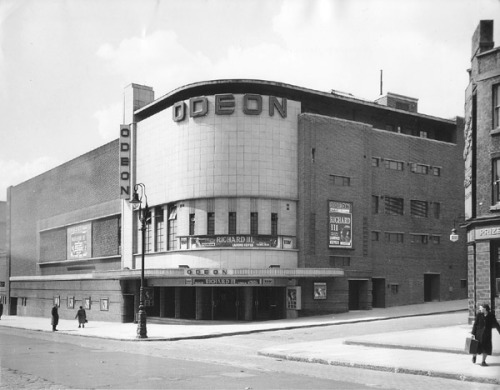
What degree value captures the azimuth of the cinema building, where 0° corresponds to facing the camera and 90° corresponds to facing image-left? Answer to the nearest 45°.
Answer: approximately 0°

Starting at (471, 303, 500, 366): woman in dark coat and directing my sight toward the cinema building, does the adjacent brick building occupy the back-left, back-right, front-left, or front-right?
front-right

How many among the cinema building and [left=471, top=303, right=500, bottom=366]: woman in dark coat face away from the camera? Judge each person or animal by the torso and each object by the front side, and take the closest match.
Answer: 0

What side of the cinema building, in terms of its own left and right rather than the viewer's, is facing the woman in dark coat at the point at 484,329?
front

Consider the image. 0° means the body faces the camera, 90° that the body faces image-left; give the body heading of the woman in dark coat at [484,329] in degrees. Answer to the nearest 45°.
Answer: approximately 45°

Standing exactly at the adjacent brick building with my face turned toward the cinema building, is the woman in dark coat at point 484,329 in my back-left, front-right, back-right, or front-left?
back-left

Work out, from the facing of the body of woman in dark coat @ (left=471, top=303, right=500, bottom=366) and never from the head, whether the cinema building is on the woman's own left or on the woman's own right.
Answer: on the woman's own right

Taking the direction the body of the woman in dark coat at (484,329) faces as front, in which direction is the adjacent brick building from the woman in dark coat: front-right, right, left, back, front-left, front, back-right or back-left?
back-right
